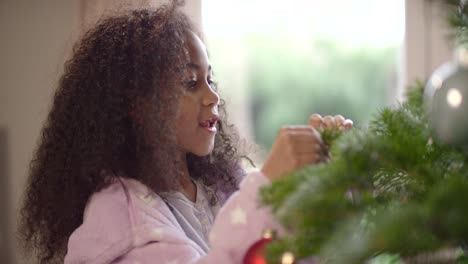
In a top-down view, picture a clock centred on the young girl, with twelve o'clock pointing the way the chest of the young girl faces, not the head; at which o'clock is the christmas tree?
The christmas tree is roughly at 1 o'clock from the young girl.

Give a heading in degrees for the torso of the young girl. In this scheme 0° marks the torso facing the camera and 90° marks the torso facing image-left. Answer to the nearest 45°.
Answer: approximately 315°

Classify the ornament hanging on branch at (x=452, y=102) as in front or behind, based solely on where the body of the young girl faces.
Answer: in front

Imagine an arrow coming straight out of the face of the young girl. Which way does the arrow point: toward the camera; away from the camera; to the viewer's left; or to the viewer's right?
to the viewer's right
